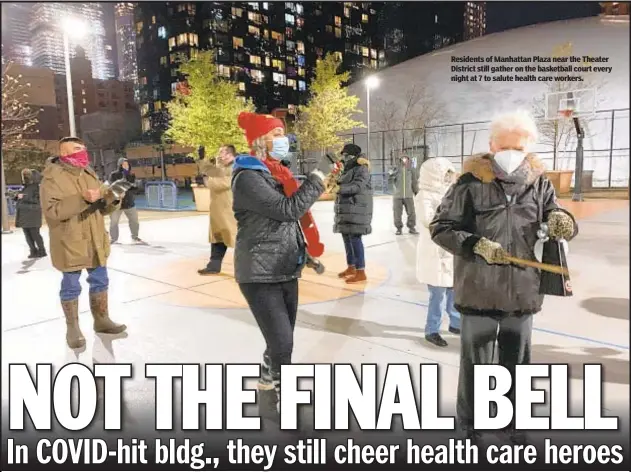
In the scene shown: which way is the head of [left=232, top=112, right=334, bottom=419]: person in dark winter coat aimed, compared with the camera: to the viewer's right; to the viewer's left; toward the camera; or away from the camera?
to the viewer's right

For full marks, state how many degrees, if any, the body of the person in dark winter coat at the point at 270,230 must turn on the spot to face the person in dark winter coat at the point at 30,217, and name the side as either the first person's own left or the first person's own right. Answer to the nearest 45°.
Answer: approximately 135° to the first person's own left

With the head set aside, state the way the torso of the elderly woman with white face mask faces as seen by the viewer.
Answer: toward the camera

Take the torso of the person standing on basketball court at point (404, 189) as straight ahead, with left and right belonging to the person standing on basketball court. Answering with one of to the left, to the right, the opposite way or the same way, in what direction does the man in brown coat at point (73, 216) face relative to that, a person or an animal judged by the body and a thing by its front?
to the left

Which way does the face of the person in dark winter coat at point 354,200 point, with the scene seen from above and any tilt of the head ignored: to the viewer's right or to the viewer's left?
to the viewer's left

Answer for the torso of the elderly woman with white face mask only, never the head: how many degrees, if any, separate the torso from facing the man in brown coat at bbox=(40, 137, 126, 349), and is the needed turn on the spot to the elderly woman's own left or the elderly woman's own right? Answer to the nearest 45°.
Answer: approximately 90° to the elderly woman's own right

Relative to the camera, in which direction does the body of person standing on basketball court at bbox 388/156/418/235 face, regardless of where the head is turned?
toward the camera

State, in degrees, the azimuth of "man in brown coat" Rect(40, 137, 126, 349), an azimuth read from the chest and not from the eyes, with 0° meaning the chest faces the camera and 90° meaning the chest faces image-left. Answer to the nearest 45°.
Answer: approximately 315°

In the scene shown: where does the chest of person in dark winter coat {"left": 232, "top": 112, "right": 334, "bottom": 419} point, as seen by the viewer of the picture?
to the viewer's right
